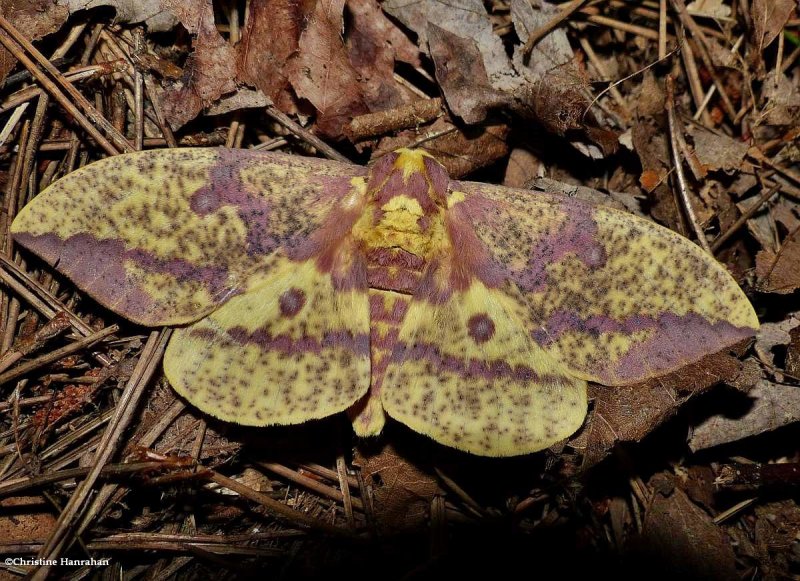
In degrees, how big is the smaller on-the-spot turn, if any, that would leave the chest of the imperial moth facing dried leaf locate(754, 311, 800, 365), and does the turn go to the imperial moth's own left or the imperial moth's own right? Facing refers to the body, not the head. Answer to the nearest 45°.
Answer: approximately 90° to the imperial moth's own right

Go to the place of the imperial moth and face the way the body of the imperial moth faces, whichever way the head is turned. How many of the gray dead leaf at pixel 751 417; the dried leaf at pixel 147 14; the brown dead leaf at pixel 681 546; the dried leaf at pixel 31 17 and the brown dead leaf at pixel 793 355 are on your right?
3

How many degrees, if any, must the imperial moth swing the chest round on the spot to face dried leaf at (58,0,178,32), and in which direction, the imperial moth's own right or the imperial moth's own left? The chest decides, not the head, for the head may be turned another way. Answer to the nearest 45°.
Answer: approximately 45° to the imperial moth's own left

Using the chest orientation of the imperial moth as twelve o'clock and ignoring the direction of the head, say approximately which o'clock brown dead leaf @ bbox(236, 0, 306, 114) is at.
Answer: The brown dead leaf is roughly at 11 o'clock from the imperial moth.

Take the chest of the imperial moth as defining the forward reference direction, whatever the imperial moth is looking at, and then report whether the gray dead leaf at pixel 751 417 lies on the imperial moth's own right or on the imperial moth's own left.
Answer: on the imperial moth's own right

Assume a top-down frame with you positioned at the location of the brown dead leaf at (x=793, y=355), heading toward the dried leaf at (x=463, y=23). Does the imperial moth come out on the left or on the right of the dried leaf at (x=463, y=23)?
left

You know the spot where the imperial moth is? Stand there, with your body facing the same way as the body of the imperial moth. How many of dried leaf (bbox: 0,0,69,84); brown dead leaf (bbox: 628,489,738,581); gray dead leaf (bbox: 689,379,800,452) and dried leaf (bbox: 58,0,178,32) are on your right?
2

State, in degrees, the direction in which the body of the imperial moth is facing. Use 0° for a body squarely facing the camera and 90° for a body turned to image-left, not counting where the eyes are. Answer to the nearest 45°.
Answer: approximately 180°

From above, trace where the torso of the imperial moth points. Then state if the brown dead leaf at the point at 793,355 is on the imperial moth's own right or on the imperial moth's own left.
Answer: on the imperial moth's own right

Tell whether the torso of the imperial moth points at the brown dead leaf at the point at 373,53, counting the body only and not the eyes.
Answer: yes

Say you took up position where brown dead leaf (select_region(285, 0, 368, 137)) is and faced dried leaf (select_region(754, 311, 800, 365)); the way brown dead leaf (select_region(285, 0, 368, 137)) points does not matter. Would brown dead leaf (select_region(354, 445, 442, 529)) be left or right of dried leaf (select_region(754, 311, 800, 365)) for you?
right

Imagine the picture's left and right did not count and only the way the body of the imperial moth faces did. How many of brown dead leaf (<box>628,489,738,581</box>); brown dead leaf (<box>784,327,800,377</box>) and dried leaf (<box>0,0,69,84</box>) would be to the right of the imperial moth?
2
